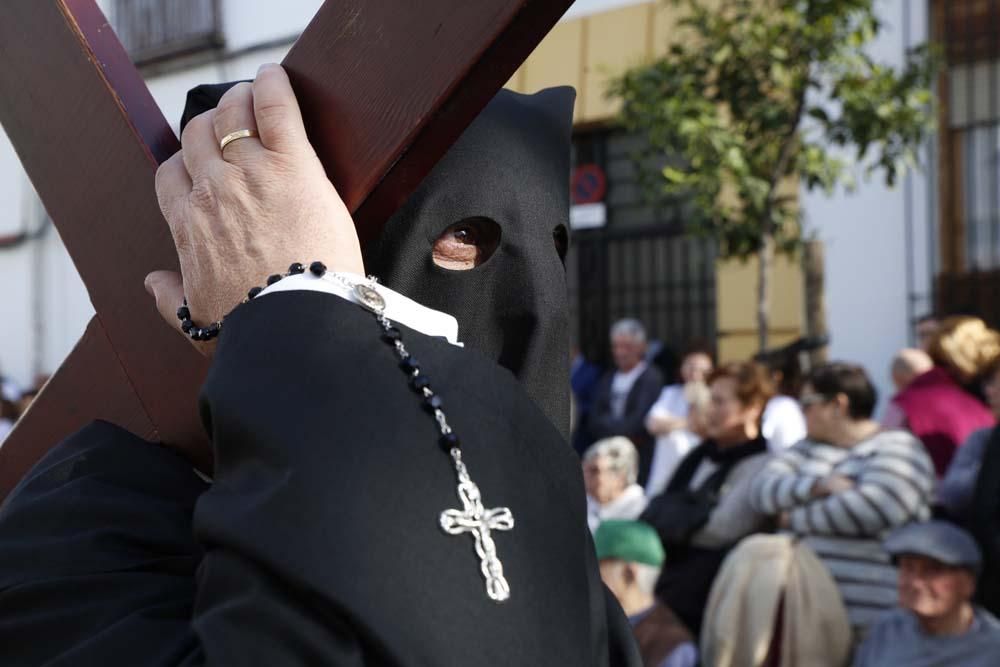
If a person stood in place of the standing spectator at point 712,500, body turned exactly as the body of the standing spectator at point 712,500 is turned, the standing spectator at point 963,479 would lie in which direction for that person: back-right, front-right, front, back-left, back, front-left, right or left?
back-left

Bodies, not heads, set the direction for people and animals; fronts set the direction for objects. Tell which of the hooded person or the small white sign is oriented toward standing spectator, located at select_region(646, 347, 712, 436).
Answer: the small white sign

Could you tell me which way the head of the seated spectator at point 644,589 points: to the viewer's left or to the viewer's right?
to the viewer's left

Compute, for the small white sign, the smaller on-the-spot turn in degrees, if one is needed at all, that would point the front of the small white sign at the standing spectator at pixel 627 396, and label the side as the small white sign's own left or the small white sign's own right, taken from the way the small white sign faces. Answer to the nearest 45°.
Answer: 0° — it already faces them

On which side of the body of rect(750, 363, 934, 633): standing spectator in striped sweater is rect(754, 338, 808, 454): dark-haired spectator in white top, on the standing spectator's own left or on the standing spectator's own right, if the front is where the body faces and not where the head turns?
on the standing spectator's own right

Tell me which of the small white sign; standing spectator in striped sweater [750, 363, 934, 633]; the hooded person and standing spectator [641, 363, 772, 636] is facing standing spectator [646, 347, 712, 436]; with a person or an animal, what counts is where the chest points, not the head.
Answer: the small white sign

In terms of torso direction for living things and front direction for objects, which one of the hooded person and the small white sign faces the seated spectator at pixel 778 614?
the small white sign

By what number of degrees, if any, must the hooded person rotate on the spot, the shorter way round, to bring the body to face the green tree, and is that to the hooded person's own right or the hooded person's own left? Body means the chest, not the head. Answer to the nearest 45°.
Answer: approximately 90° to the hooded person's own left

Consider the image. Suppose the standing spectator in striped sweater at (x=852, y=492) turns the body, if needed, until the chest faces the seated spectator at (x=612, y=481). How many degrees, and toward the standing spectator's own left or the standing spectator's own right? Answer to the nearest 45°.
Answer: approximately 90° to the standing spectator's own right
